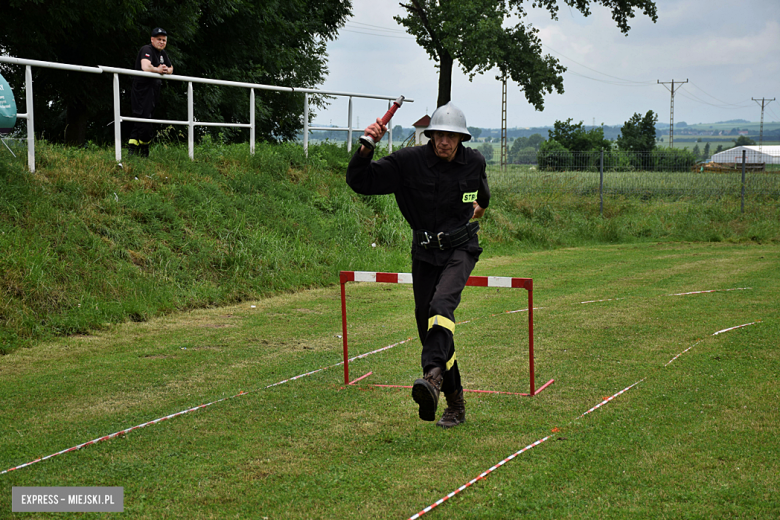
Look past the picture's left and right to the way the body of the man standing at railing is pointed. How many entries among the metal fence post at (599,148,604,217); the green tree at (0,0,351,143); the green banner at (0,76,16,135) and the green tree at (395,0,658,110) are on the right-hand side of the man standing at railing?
1

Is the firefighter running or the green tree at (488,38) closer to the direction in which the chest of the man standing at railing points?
the firefighter running

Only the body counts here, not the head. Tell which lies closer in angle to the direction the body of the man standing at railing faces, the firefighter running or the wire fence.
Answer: the firefighter running

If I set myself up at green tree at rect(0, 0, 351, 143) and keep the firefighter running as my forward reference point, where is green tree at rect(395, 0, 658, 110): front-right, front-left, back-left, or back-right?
back-left

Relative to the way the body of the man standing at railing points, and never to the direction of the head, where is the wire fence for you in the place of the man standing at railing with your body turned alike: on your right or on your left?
on your left

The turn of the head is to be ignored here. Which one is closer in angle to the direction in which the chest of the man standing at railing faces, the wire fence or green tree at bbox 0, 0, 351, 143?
the wire fence

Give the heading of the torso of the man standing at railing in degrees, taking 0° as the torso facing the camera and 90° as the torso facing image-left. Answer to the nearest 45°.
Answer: approximately 315°

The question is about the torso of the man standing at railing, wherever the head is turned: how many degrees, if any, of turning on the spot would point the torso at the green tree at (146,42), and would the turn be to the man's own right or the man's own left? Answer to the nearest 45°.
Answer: approximately 135° to the man's own left

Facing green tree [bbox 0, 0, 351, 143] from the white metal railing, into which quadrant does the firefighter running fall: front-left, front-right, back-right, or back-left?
back-right

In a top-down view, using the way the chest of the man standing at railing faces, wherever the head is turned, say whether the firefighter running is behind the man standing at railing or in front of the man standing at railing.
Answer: in front

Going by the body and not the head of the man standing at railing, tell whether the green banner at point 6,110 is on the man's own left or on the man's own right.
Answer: on the man's own right
